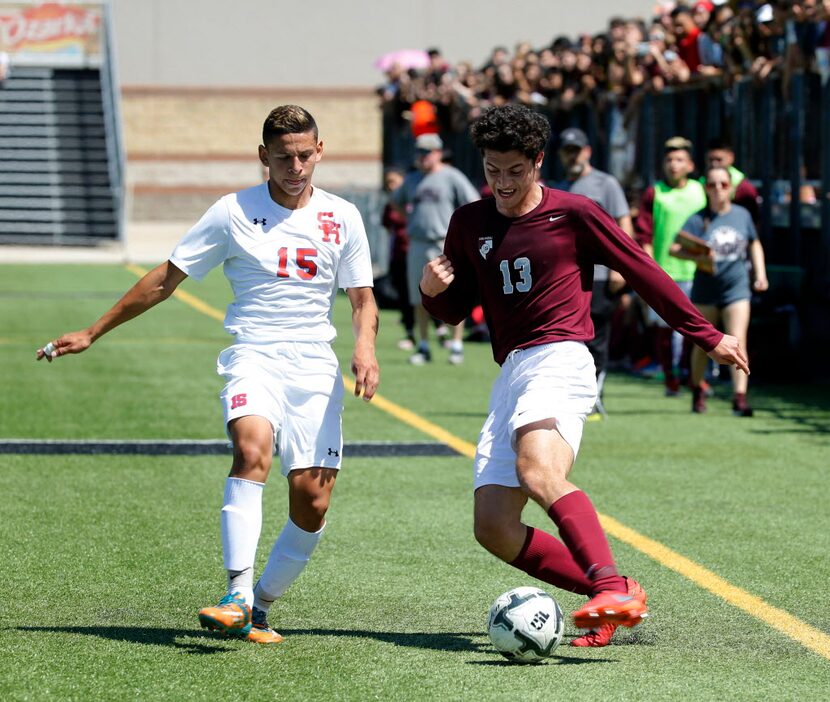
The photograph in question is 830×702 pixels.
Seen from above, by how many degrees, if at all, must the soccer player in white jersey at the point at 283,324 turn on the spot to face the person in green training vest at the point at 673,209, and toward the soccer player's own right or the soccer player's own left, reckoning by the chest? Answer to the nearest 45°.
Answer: approximately 135° to the soccer player's own left

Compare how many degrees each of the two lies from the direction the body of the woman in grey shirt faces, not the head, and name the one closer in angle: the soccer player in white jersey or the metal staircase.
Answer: the soccer player in white jersey

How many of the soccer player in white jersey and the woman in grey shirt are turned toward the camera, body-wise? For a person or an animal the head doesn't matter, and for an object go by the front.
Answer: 2

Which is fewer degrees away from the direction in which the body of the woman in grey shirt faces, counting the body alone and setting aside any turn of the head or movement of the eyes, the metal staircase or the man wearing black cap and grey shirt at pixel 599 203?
the man wearing black cap and grey shirt

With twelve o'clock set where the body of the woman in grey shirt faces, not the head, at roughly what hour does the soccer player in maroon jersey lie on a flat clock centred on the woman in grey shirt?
The soccer player in maroon jersey is roughly at 12 o'clock from the woman in grey shirt.

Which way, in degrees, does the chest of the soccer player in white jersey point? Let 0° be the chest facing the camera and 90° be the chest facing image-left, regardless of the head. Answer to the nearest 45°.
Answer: approximately 0°

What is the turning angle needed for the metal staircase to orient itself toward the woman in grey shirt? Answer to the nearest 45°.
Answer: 0° — it already faces them

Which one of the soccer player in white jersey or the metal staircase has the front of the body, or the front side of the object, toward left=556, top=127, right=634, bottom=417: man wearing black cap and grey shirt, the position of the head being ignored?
the metal staircase
